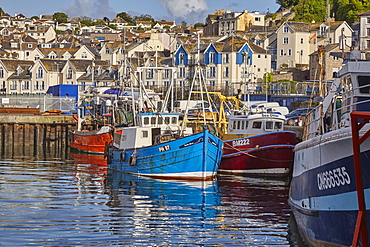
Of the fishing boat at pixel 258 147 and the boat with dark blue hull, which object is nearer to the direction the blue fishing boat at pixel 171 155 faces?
the boat with dark blue hull
